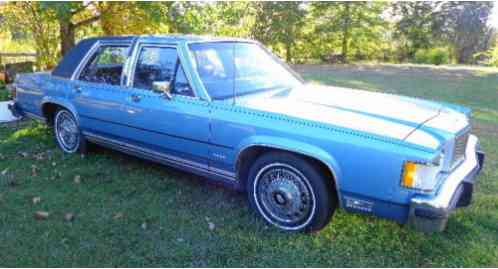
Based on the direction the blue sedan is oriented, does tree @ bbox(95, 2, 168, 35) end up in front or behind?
behind

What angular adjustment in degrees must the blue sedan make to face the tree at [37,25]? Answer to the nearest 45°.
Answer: approximately 180°

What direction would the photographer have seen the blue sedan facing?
facing the viewer and to the right of the viewer

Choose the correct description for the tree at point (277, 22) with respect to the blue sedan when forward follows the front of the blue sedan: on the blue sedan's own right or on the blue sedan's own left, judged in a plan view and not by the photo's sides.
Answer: on the blue sedan's own left

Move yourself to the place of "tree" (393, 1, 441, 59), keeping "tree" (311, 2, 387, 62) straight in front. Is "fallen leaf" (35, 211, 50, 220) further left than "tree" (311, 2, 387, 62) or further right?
left

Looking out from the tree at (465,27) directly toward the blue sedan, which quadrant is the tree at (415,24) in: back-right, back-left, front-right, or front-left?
front-right

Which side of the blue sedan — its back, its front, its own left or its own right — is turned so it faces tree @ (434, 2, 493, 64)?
left

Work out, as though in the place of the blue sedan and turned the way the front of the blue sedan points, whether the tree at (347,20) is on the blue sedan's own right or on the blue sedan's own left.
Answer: on the blue sedan's own left
